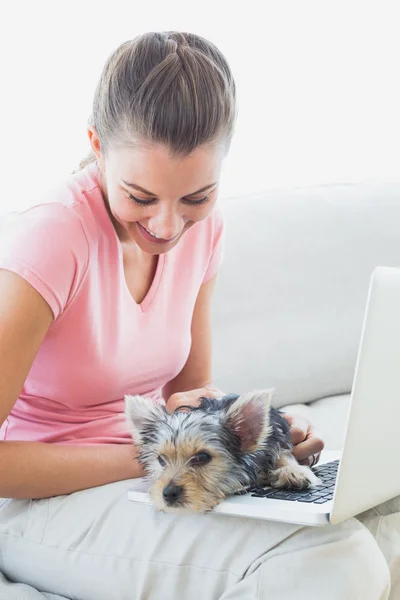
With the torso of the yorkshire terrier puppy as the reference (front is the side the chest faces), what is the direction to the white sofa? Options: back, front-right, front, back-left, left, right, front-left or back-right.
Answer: back-right

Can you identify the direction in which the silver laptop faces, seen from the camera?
facing away from the viewer and to the left of the viewer

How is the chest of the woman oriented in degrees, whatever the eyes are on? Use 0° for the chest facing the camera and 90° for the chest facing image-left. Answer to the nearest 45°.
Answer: approximately 315°

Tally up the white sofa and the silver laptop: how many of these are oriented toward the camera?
1
